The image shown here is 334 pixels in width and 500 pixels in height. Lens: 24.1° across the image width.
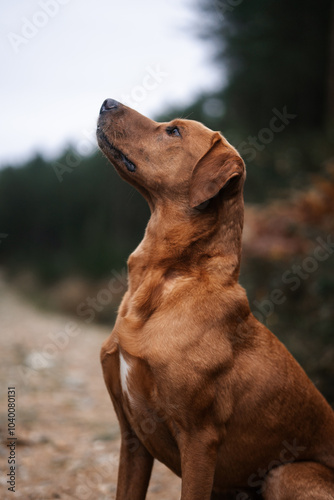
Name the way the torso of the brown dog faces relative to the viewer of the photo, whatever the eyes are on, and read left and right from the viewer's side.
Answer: facing the viewer and to the left of the viewer
